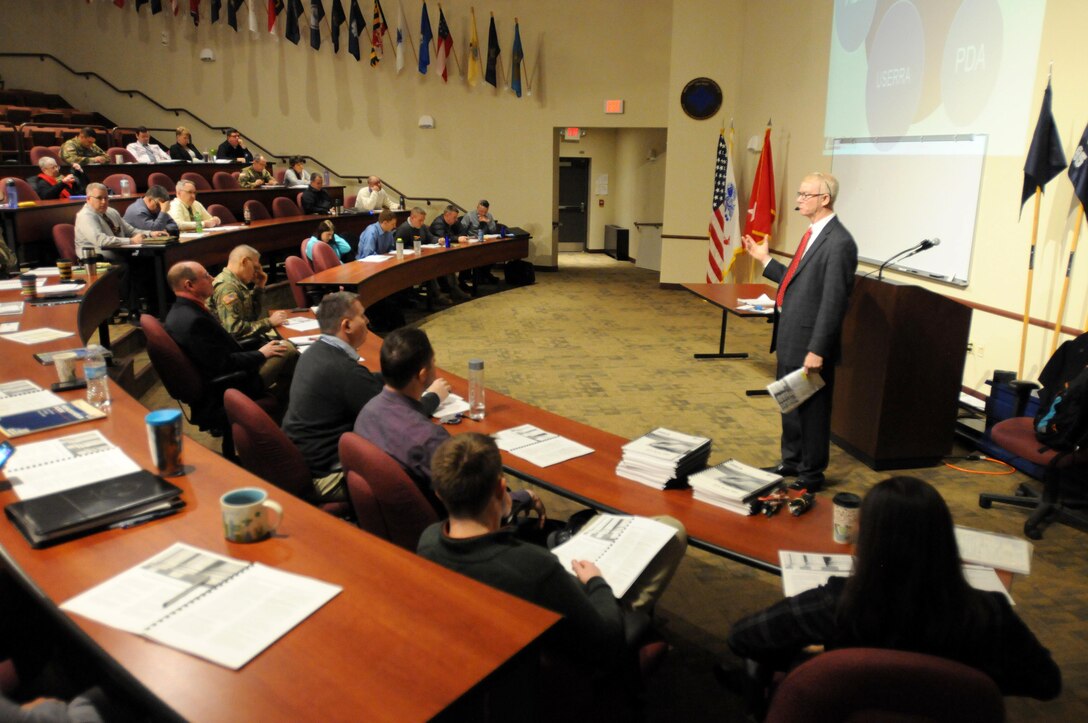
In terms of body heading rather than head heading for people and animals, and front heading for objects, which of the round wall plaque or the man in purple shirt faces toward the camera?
the round wall plaque

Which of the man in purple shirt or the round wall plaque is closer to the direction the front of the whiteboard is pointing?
the man in purple shirt

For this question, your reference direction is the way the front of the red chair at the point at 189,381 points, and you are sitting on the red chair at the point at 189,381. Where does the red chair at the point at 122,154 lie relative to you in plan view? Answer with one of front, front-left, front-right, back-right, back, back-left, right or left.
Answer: left

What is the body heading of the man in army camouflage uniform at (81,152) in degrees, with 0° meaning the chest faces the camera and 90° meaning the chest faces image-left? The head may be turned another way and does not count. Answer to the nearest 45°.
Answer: approximately 315°

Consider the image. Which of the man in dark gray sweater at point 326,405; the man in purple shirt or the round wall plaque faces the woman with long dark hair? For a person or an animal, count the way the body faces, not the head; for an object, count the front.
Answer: the round wall plaque

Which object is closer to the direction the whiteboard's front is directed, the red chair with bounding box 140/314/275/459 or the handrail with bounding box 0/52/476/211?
the red chair

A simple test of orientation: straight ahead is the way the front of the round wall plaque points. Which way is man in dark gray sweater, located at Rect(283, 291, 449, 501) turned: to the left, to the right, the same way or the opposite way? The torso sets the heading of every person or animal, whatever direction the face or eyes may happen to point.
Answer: the opposite way

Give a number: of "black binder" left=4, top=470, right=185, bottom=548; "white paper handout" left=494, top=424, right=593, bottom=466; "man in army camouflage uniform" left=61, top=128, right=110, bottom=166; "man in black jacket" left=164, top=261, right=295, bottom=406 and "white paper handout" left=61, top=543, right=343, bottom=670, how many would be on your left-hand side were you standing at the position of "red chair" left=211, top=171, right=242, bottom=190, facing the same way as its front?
0

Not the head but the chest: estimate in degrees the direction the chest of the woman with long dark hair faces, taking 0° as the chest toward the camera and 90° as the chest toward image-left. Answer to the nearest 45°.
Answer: approximately 180°

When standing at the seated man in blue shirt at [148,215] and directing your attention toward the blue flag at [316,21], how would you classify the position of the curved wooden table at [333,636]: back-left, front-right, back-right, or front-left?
back-right

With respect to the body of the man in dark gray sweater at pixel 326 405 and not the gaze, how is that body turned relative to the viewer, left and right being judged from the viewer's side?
facing away from the viewer and to the right of the viewer

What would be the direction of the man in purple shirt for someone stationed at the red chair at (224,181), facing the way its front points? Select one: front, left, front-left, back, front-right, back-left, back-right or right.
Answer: front-right

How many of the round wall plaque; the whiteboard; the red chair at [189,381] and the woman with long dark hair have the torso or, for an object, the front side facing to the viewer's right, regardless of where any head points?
1

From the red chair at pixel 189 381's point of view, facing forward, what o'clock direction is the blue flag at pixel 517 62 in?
The blue flag is roughly at 10 o'clock from the red chair.

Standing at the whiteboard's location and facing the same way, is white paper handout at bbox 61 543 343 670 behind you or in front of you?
in front

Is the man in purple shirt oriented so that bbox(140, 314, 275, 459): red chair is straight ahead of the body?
no

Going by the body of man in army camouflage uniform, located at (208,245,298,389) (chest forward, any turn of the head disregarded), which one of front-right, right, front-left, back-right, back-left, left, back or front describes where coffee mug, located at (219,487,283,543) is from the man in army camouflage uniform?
right

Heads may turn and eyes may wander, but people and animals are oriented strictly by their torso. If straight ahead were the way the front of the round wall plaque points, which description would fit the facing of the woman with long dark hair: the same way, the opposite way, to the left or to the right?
the opposite way

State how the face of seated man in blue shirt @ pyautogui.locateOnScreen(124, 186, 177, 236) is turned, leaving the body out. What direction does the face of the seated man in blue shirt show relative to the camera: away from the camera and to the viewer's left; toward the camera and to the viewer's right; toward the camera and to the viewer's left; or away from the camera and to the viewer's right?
toward the camera and to the viewer's right

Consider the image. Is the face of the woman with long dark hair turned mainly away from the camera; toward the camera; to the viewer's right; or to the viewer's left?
away from the camera

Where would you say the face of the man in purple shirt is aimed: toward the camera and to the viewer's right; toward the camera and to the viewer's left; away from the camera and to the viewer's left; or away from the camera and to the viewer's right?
away from the camera and to the viewer's right

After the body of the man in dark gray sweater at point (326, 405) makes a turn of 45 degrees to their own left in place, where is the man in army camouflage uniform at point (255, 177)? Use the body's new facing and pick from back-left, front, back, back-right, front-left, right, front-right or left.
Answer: front

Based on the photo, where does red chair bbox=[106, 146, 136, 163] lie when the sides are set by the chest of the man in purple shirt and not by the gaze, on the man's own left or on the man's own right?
on the man's own left

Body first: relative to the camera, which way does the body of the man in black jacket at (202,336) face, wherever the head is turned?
to the viewer's right

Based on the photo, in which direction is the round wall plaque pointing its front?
toward the camera
